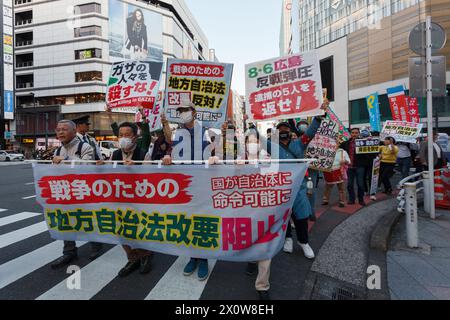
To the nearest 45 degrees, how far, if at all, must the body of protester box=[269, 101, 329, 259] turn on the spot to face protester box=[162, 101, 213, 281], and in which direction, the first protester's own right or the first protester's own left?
approximately 90° to the first protester's own right

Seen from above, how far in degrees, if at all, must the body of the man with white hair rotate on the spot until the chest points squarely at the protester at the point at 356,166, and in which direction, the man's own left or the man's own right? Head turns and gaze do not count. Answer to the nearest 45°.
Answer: approximately 135° to the man's own left

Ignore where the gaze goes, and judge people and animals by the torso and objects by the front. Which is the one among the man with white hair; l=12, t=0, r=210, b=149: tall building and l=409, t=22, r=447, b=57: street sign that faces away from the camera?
the street sign

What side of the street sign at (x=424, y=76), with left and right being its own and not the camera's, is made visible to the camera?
back

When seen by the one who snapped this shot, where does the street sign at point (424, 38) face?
facing away from the viewer

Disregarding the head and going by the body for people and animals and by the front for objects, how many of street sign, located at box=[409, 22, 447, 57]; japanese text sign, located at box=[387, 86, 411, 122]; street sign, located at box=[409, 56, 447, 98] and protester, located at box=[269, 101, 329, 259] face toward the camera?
2

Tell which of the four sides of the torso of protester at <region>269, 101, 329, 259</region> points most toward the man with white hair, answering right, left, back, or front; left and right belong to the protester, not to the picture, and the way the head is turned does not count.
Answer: right
